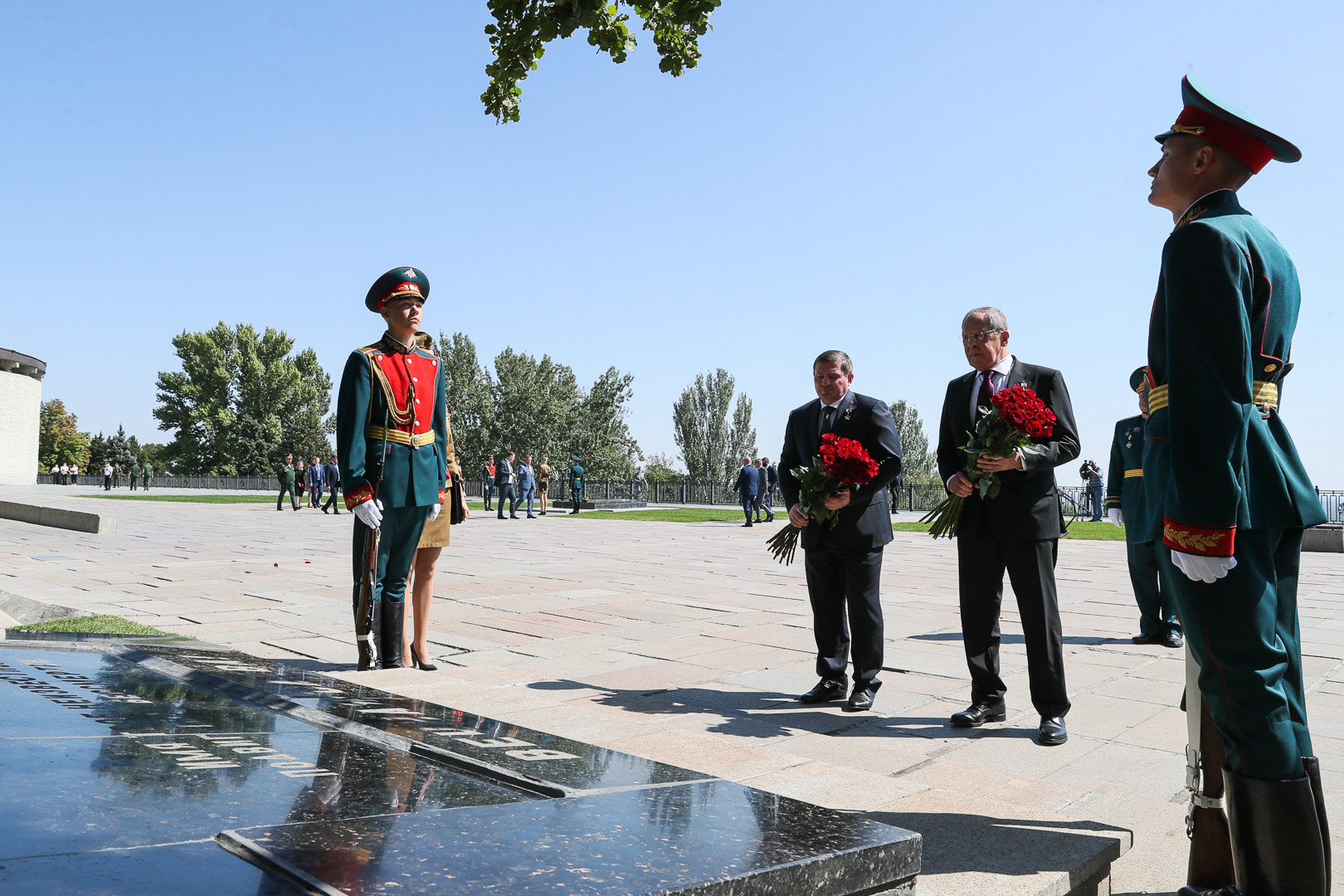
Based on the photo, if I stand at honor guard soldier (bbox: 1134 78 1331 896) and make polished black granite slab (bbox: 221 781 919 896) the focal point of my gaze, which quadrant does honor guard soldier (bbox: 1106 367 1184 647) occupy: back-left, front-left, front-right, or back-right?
back-right

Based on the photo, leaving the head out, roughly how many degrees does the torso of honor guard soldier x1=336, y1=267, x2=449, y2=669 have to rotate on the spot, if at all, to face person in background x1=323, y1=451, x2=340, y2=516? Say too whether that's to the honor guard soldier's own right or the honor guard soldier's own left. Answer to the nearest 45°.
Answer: approximately 135° to the honor guard soldier's own left

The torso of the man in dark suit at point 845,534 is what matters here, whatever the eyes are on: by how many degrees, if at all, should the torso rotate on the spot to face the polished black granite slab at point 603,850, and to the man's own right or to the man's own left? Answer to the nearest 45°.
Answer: approximately 45° to the man's own left

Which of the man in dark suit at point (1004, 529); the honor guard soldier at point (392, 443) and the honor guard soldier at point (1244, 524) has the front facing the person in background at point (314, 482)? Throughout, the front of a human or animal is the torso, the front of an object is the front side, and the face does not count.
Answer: the honor guard soldier at point (1244, 524)

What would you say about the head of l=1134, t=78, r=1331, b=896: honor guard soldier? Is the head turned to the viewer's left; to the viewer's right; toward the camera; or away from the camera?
to the viewer's left

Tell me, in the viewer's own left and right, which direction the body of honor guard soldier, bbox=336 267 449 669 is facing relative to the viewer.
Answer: facing the viewer and to the right of the viewer

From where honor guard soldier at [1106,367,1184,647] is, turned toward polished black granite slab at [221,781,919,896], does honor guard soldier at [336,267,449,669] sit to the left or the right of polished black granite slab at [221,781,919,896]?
right

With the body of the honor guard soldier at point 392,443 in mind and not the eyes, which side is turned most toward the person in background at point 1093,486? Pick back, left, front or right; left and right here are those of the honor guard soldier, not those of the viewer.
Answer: left

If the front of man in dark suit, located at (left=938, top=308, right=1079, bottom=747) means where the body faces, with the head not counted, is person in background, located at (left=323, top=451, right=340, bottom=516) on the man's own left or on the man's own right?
on the man's own right

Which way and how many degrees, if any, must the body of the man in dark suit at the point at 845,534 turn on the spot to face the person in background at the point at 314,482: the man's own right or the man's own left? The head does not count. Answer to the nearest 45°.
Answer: approximately 90° to the man's own right

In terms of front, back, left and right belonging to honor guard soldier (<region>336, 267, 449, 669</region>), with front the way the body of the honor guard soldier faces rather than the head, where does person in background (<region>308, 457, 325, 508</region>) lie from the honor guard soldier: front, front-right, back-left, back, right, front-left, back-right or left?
back-left

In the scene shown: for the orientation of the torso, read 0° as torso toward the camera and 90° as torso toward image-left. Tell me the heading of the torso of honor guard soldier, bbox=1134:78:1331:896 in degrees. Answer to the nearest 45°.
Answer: approximately 135°

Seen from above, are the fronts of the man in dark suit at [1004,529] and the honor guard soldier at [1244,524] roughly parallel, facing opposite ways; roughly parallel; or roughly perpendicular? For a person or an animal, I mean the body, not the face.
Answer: roughly perpendicular

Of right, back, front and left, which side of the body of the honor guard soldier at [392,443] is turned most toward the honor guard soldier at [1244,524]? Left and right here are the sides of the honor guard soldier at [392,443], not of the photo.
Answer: front
